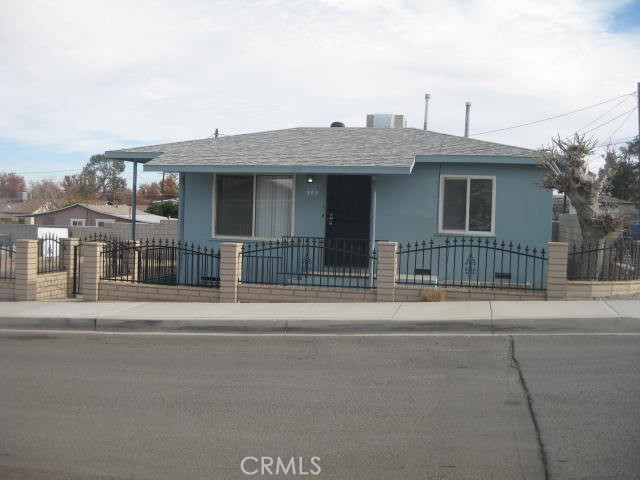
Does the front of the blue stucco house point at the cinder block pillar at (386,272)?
yes

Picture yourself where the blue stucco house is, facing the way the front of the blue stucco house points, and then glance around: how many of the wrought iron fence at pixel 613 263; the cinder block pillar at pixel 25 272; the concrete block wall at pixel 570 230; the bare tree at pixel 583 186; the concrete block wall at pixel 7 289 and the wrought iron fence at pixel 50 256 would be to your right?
3

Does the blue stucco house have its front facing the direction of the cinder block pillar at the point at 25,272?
no

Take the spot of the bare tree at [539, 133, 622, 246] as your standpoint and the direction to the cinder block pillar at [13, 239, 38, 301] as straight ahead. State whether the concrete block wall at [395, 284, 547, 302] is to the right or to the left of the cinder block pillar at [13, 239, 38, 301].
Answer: left

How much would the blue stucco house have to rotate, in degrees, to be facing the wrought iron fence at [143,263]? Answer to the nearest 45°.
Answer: approximately 90° to its right

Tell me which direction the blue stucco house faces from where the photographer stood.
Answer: facing the viewer

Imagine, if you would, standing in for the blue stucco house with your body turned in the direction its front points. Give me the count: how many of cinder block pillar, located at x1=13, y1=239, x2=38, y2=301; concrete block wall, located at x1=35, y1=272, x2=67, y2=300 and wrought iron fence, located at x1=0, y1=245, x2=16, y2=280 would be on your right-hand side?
3

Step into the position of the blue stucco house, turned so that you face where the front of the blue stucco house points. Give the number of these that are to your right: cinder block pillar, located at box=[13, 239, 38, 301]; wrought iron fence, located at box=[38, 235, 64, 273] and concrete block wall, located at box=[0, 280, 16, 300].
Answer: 3

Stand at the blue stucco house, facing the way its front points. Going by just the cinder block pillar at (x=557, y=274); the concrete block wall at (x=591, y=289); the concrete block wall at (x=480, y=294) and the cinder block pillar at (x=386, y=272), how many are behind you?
0

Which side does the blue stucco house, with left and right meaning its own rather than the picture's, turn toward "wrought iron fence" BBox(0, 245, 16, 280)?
right

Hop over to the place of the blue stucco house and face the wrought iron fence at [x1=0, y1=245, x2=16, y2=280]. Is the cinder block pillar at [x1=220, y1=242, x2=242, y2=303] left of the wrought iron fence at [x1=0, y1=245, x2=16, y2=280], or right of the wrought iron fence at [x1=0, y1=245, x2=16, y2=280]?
left

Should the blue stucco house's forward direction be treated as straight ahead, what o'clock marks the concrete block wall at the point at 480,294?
The concrete block wall is roughly at 11 o'clock from the blue stucco house.

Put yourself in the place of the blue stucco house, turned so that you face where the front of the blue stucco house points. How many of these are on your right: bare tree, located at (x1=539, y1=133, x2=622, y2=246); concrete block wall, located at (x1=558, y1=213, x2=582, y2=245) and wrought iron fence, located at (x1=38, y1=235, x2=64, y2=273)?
1

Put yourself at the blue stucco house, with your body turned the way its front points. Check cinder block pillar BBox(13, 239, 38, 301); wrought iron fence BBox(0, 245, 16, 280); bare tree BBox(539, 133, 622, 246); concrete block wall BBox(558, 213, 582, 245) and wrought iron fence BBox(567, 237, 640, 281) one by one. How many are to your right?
2

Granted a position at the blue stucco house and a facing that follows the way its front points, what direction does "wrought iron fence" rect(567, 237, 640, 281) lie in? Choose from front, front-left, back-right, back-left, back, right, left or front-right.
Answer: front-left

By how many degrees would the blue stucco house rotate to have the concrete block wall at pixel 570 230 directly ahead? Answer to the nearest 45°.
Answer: approximately 135° to its left

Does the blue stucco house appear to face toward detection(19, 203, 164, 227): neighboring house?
no

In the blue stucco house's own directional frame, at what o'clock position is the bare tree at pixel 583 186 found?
The bare tree is roughly at 10 o'clock from the blue stucco house.

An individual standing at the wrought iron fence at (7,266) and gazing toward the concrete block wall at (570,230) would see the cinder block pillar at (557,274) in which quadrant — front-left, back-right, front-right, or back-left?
front-right

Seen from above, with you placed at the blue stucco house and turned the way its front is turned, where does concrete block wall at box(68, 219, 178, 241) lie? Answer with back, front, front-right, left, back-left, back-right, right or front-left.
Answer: back-right

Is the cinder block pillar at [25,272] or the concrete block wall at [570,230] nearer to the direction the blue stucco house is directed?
the cinder block pillar
